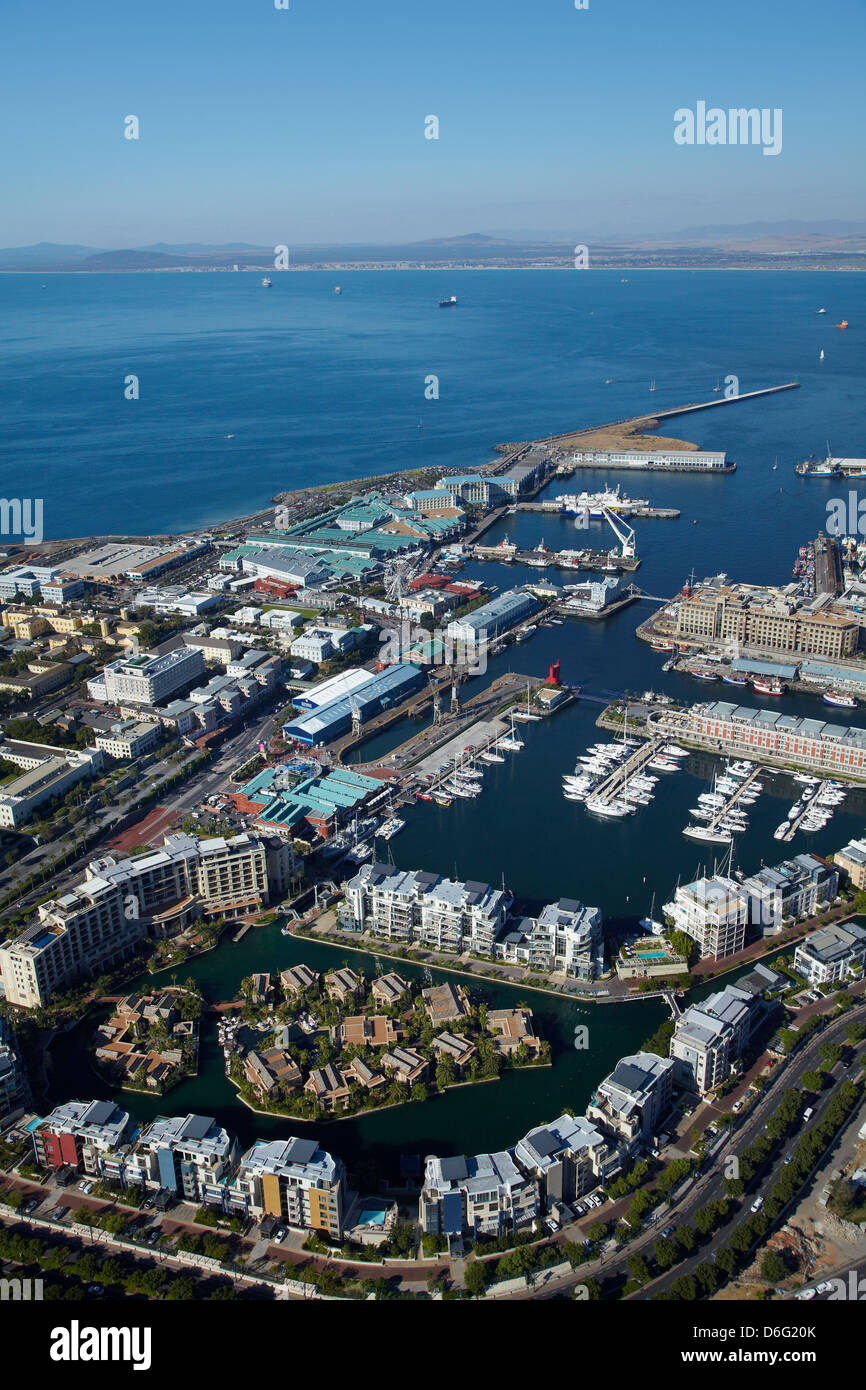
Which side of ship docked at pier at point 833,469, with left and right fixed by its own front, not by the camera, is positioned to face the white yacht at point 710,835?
left

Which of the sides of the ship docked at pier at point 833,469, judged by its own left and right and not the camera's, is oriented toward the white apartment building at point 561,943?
left

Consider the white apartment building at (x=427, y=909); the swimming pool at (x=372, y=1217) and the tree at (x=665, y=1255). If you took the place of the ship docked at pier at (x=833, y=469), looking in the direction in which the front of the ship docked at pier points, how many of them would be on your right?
0

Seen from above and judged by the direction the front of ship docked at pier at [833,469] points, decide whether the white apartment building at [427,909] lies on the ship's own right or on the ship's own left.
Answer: on the ship's own left

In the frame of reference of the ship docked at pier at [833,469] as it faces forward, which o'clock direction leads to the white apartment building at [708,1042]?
The white apartment building is roughly at 9 o'clock from the ship docked at pier.

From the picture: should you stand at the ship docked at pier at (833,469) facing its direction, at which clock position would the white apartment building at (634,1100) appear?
The white apartment building is roughly at 9 o'clock from the ship docked at pier.

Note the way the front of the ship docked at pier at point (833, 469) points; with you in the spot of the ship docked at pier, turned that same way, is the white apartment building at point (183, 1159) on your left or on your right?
on your left

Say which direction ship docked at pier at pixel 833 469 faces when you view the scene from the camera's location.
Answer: facing to the left of the viewer

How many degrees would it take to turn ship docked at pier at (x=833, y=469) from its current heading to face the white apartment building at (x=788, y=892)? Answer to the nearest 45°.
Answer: approximately 90° to its left

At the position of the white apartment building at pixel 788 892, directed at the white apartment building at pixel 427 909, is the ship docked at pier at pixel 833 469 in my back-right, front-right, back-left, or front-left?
back-right
